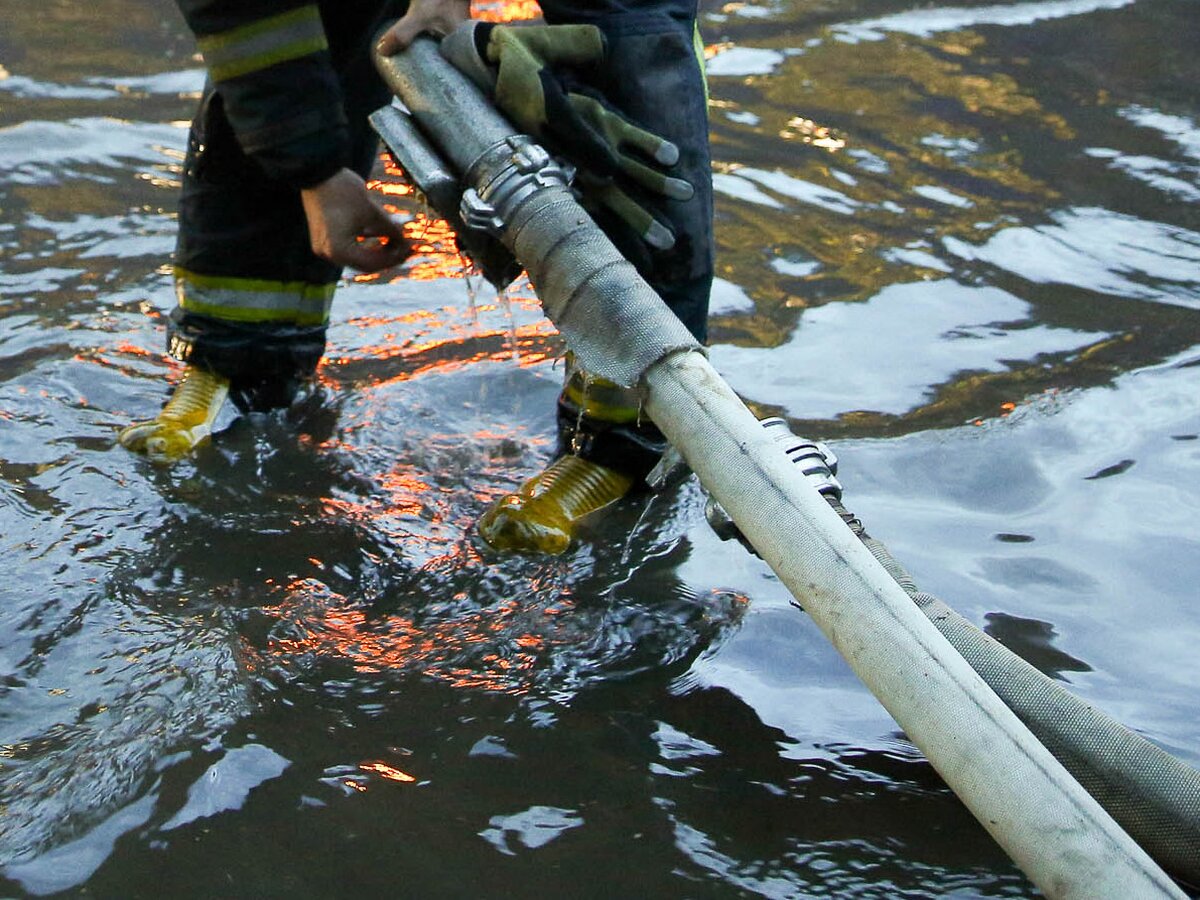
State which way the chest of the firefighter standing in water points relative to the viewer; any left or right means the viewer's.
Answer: facing the viewer and to the left of the viewer

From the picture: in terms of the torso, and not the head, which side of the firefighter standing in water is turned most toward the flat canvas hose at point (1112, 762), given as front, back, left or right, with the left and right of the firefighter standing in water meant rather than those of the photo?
left
